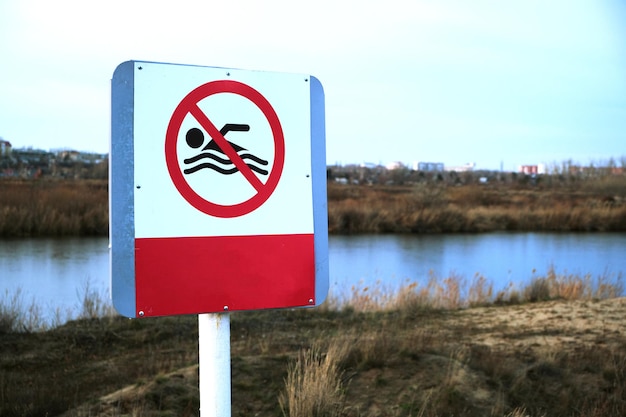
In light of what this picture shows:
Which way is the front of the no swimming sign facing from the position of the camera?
facing the viewer and to the right of the viewer
